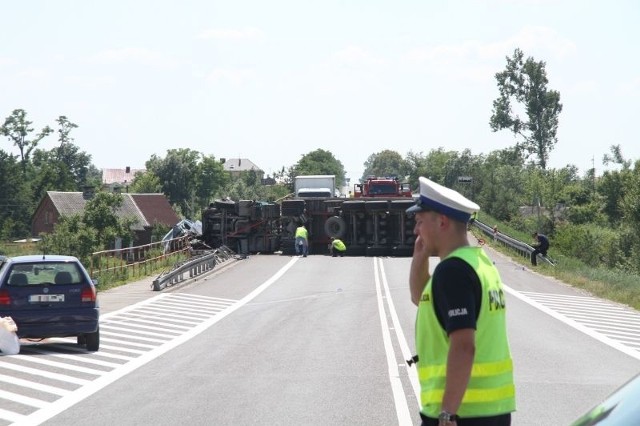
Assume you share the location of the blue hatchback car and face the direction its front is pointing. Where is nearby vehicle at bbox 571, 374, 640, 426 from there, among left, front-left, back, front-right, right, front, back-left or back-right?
back

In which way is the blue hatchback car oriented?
away from the camera

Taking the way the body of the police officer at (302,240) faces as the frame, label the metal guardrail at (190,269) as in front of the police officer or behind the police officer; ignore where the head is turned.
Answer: behind

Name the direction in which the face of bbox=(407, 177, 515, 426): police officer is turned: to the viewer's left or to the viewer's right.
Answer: to the viewer's left

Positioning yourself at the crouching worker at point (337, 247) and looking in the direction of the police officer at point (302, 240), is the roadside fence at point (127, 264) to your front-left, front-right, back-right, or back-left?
front-left

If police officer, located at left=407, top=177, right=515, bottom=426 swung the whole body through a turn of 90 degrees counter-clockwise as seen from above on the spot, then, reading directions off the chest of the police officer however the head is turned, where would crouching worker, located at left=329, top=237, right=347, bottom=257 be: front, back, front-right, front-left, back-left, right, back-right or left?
back

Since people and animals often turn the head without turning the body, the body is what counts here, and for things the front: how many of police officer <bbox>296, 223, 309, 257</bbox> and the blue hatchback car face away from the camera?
2

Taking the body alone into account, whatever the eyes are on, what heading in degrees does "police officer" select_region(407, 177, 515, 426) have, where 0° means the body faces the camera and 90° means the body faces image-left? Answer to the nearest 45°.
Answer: approximately 90°

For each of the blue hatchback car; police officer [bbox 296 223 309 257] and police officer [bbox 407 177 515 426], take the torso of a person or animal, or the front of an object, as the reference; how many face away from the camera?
2
